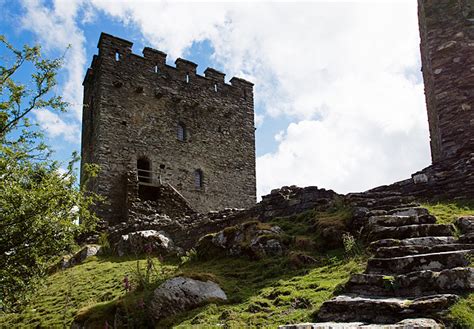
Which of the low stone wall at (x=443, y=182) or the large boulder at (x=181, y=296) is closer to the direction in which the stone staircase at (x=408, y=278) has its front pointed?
the large boulder

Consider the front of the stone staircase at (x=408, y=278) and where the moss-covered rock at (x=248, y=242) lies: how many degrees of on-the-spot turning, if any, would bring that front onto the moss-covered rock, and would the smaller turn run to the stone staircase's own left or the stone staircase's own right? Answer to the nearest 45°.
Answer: approximately 135° to the stone staircase's own right

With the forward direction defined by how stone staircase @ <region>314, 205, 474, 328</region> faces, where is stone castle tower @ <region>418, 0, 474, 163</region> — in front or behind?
behind

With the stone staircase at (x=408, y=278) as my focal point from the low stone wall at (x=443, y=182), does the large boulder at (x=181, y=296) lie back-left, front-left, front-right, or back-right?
front-right

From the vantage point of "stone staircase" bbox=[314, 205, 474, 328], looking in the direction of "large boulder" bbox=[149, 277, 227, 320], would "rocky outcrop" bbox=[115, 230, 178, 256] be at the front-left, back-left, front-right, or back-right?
front-right

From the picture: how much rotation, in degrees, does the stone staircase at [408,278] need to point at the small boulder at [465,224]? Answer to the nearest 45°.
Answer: approximately 135° to its left

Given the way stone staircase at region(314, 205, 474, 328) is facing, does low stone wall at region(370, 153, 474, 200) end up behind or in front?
behind

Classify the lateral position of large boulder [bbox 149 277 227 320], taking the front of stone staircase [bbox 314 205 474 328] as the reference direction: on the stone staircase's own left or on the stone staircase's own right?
on the stone staircase's own right

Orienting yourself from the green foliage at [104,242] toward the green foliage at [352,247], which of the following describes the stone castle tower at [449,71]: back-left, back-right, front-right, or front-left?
front-left

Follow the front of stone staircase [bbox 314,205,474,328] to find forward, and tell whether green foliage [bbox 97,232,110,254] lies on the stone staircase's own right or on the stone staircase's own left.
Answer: on the stone staircase's own right

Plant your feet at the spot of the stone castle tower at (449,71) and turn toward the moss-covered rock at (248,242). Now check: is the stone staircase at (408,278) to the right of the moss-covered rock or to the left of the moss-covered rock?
left

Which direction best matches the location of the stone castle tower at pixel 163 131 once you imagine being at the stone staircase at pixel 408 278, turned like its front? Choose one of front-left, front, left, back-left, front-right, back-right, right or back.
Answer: back-right

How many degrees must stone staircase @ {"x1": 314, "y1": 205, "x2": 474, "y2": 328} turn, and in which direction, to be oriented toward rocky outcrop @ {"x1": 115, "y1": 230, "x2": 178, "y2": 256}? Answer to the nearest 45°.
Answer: approximately 135° to its right

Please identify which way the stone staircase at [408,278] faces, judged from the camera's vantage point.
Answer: facing the viewer
